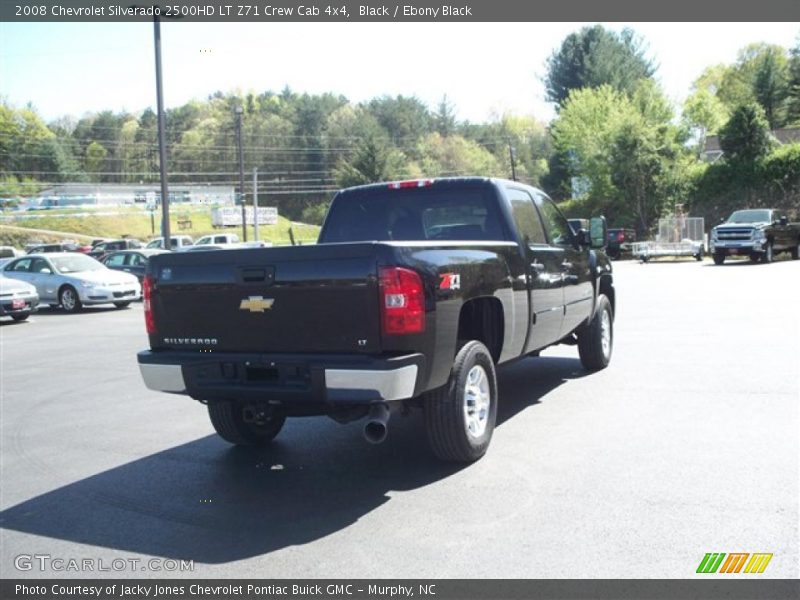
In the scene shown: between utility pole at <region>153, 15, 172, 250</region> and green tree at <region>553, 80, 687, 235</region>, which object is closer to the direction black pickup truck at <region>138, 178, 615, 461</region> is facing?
the green tree

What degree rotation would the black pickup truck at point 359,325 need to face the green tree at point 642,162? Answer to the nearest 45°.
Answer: approximately 45° to its left

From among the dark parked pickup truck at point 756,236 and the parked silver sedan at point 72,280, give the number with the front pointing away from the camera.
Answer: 0

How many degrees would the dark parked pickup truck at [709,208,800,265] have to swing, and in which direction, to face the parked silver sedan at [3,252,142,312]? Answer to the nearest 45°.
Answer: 0° — it already faces it

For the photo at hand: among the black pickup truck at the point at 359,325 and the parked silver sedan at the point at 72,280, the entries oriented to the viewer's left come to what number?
0

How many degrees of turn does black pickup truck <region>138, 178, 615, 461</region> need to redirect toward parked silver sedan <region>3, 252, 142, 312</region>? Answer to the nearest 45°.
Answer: approximately 90° to its left

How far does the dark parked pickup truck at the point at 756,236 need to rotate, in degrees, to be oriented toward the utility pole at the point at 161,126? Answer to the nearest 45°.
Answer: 0° — it already faces it

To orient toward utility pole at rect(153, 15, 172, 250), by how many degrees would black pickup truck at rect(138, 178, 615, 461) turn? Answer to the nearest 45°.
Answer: approximately 45° to its left

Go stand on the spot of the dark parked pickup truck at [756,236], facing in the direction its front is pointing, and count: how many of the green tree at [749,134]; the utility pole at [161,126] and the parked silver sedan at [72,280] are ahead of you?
2

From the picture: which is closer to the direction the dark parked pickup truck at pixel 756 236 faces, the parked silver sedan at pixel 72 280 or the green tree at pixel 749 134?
the parked silver sedan

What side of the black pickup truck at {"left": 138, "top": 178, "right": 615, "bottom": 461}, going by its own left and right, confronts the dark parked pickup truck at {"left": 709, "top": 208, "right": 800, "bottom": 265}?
front

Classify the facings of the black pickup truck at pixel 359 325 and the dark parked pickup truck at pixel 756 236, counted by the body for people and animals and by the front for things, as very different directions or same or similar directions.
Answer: very different directions

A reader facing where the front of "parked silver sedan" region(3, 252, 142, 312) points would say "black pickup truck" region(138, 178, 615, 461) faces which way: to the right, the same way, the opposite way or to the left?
to the left

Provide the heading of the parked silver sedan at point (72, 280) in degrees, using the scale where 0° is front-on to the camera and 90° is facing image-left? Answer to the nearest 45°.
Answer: approximately 315°

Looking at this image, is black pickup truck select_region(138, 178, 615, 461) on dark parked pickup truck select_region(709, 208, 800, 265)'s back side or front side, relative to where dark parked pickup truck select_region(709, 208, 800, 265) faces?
on the front side

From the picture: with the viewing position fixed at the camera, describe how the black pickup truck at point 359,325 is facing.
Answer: facing away from the viewer and to the right of the viewer

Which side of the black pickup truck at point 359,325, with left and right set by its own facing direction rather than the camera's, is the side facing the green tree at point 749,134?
front

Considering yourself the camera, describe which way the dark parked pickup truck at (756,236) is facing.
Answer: facing the viewer and to the left of the viewer

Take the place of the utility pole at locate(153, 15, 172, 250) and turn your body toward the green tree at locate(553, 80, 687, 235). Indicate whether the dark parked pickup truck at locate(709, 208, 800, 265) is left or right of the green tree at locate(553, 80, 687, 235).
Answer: right

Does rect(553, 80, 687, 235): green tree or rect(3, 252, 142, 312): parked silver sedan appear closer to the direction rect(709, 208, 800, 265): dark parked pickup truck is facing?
the parked silver sedan
